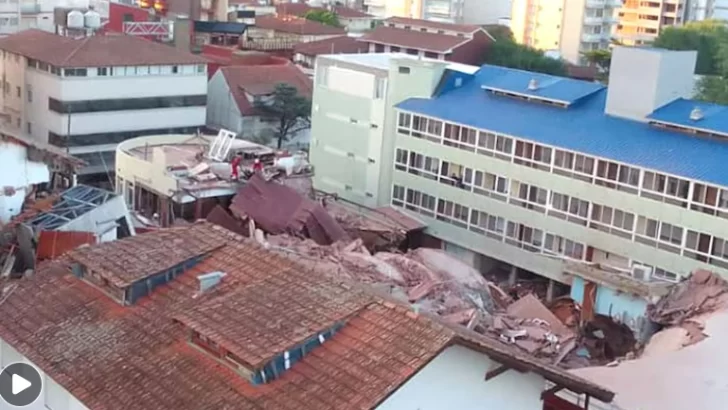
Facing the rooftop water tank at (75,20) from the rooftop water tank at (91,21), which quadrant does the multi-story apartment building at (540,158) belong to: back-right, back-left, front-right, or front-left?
back-left

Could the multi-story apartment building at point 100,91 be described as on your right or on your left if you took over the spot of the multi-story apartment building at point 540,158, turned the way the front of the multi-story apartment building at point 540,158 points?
on your right

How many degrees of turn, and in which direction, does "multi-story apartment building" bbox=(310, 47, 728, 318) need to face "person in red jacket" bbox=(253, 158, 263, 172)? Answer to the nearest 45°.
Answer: approximately 45° to its right

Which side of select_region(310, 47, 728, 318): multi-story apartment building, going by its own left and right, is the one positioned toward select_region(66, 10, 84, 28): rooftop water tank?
right

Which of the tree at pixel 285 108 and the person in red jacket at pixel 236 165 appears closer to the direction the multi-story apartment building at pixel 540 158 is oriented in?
the person in red jacket

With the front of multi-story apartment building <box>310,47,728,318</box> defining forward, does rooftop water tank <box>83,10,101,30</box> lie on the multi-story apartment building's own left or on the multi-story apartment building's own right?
on the multi-story apartment building's own right

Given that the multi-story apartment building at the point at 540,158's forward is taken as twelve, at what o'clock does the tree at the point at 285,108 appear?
The tree is roughly at 3 o'clock from the multi-story apartment building.

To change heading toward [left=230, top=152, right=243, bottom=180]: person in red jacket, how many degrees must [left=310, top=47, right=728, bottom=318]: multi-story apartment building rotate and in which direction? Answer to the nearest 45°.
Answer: approximately 45° to its right

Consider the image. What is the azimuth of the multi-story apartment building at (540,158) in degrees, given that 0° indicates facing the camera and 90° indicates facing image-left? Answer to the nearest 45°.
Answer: approximately 45°
